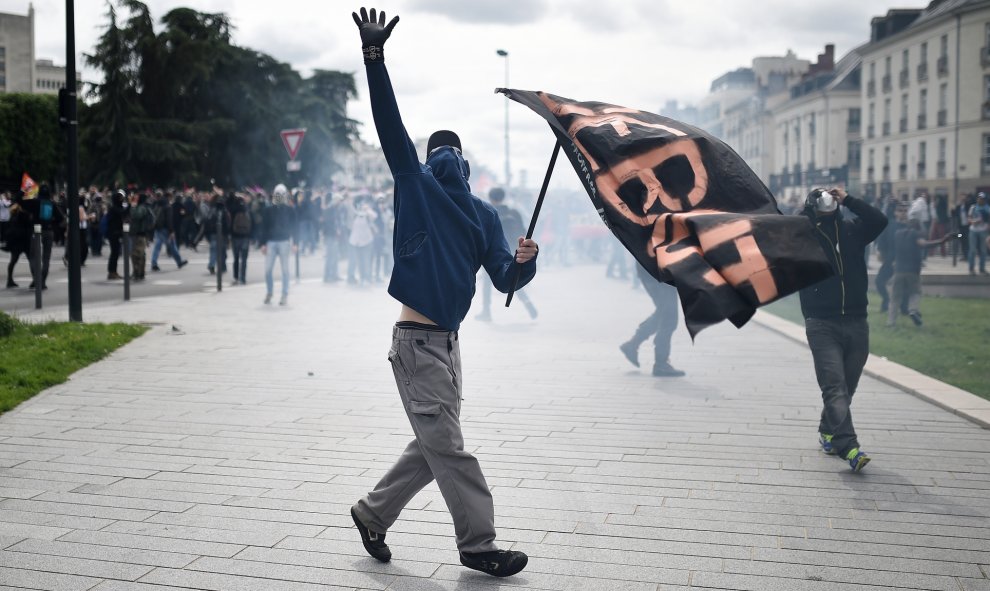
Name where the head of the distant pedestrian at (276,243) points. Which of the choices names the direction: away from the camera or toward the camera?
toward the camera

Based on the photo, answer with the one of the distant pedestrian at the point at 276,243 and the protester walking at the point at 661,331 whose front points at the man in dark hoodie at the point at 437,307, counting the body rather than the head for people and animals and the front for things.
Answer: the distant pedestrian

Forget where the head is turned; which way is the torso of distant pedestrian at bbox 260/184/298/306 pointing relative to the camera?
toward the camera

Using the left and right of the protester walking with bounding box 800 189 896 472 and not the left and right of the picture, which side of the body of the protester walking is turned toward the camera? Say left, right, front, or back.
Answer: front

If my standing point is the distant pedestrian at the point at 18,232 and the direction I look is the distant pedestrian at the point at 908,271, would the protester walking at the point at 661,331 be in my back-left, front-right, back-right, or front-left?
front-right

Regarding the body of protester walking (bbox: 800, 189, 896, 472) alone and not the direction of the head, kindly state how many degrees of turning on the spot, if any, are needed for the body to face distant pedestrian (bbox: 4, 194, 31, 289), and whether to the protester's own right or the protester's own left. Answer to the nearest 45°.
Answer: approximately 135° to the protester's own right

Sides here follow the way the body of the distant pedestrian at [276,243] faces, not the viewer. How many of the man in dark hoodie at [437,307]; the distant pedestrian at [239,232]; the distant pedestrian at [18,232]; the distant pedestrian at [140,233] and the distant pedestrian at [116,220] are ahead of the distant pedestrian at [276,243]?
1

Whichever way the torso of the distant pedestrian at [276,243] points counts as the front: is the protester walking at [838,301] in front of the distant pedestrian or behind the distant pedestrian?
in front
